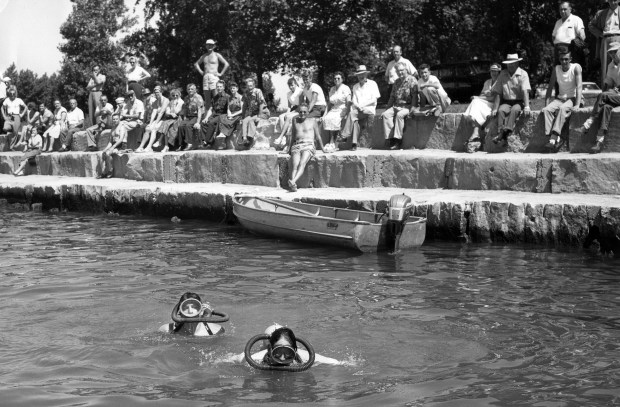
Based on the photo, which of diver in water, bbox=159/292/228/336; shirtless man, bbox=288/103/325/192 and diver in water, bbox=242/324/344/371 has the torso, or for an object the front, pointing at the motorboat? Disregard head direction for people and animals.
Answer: the shirtless man

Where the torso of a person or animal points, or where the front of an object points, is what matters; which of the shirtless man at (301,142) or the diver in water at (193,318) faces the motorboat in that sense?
the shirtless man

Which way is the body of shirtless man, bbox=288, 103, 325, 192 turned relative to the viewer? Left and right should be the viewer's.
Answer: facing the viewer

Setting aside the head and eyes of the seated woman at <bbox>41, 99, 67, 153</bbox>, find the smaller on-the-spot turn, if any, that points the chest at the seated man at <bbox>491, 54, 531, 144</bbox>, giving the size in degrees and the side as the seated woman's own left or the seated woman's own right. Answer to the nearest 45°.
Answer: approximately 90° to the seated woman's own left

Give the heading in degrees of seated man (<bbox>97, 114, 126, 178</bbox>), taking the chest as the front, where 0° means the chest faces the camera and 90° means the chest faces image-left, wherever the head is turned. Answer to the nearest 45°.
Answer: approximately 45°

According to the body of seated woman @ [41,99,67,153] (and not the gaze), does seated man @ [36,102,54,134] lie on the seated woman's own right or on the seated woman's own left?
on the seated woman's own right

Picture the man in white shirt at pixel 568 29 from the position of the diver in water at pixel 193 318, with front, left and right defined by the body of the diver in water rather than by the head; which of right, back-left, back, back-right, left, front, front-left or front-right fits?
back-left

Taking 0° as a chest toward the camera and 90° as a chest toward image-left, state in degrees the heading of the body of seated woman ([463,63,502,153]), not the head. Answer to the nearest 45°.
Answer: approximately 45°

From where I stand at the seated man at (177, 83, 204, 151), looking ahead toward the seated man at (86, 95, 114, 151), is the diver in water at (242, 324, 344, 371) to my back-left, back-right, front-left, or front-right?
back-left
